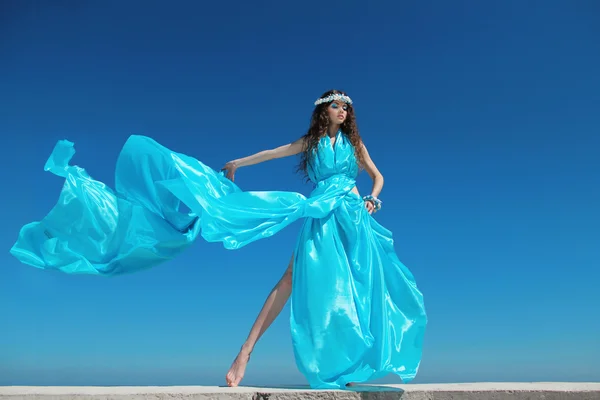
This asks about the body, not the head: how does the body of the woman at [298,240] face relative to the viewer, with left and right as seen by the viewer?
facing the viewer
